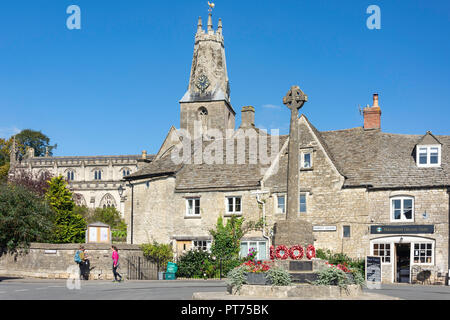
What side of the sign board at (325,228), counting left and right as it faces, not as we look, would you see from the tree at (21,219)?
right

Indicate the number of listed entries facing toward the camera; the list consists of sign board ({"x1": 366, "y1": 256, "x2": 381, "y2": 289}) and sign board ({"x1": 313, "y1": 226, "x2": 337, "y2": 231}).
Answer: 2

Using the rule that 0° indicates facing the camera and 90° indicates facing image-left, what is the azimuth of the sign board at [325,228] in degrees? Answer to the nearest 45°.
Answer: approximately 0°

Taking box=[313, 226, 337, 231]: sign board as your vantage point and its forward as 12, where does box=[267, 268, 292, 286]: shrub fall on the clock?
The shrub is roughly at 12 o'clock from the sign board.

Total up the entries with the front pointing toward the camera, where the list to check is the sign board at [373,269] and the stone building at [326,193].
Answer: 2

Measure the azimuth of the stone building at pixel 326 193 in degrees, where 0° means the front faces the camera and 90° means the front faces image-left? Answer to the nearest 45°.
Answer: approximately 0°
